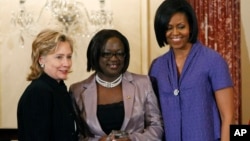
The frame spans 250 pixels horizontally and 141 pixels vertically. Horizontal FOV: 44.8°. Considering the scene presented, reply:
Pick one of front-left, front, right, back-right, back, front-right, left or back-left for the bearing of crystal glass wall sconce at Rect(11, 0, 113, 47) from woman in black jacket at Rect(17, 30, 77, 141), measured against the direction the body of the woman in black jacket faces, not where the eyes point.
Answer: back-left

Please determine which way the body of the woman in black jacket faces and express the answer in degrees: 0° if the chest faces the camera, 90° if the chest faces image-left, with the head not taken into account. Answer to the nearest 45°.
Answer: approximately 315°

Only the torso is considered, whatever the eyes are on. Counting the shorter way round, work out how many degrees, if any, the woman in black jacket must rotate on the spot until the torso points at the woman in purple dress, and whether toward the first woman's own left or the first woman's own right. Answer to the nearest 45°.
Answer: approximately 45° to the first woman's own left

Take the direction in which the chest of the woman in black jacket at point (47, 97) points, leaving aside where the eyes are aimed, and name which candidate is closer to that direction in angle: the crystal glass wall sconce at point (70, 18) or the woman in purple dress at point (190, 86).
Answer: the woman in purple dress
